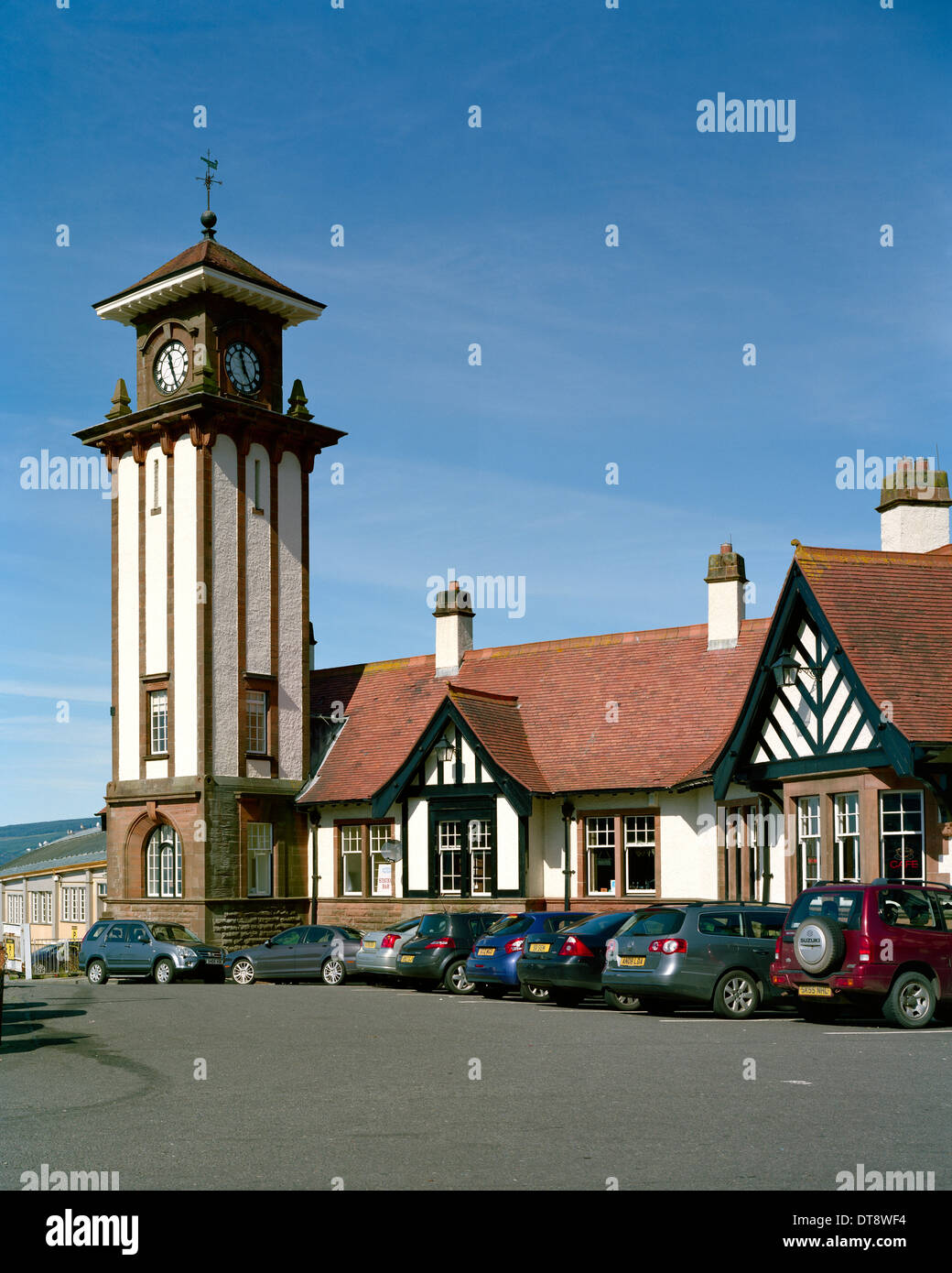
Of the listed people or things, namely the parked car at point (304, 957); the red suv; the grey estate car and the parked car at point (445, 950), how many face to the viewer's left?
1

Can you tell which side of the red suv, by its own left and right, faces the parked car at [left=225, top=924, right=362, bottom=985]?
left

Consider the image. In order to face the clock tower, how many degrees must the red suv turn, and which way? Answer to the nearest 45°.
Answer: approximately 90° to its left

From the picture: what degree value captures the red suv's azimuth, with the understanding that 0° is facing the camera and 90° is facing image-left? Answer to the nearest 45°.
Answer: approximately 225°

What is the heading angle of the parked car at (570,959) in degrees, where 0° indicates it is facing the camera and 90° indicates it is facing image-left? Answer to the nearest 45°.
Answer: approximately 225°

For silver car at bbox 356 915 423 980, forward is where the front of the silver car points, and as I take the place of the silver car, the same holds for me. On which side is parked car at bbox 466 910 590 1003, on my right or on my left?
on my right

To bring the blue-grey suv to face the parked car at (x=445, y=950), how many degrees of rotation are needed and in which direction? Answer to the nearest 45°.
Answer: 0° — it already faces it

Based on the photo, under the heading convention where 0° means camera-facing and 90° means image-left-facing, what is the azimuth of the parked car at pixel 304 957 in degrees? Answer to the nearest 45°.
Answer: approximately 90°

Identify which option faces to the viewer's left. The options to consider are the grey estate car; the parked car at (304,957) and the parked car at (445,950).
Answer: the parked car at (304,957)

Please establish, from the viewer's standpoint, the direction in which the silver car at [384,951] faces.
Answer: facing away from the viewer and to the right of the viewer

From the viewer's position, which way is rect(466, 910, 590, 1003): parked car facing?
facing away from the viewer and to the right of the viewer

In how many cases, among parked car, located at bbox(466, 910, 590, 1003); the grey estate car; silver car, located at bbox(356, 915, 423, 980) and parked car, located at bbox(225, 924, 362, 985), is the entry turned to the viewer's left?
1
